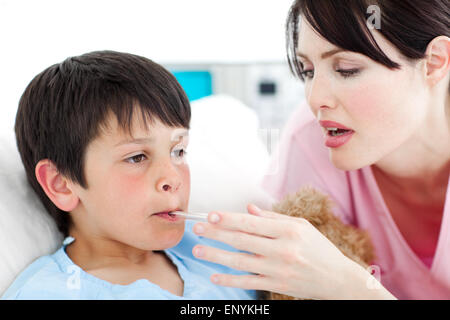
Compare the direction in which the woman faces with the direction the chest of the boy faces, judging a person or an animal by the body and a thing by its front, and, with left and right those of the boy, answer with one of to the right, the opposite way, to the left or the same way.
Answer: to the right

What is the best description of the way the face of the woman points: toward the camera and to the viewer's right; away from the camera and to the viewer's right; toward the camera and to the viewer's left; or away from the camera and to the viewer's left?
toward the camera and to the viewer's left

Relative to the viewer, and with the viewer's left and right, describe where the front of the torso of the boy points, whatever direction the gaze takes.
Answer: facing the viewer and to the right of the viewer

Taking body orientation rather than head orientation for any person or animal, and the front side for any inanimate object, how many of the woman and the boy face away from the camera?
0

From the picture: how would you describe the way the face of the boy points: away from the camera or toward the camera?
toward the camera

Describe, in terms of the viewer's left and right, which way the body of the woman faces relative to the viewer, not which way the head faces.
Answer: facing the viewer and to the left of the viewer
